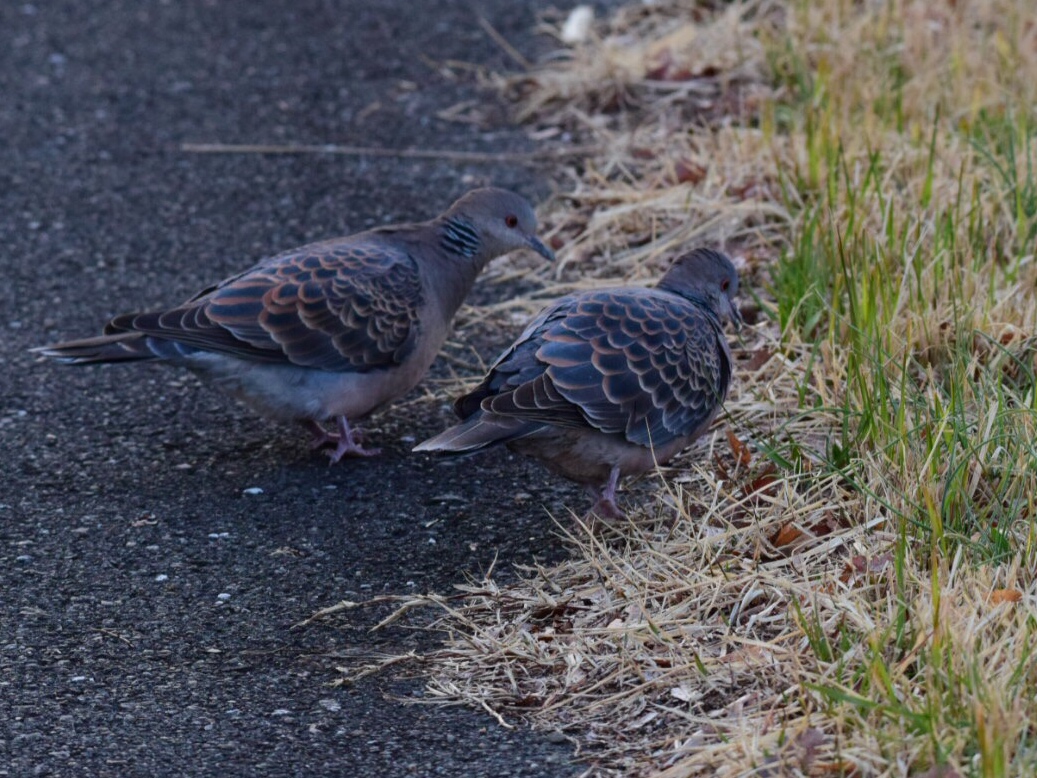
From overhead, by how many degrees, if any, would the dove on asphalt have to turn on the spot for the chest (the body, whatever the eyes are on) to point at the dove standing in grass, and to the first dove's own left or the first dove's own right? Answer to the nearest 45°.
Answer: approximately 45° to the first dove's own right

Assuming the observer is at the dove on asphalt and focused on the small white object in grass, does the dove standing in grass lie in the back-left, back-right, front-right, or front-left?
back-right

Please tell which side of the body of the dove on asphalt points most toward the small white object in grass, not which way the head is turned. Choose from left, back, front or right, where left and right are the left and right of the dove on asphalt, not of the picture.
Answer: left

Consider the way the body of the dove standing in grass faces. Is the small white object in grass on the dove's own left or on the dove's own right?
on the dove's own left

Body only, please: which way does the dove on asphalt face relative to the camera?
to the viewer's right

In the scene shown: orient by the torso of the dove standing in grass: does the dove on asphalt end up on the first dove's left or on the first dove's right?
on the first dove's left

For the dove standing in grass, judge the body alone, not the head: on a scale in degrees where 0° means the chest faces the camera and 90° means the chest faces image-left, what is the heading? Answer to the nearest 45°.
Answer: approximately 225°

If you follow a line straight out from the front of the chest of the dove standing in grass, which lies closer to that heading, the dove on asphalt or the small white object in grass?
the small white object in grass
